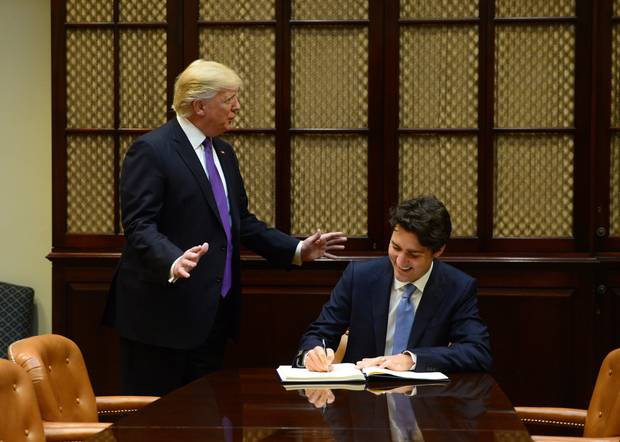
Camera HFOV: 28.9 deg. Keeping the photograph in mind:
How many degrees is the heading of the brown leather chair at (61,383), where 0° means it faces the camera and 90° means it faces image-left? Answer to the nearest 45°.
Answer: approximately 315°

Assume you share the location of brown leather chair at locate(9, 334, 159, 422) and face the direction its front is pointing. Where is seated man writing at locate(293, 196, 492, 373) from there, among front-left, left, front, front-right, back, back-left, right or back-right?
front-left

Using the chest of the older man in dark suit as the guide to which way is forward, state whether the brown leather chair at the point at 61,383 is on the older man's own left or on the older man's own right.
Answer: on the older man's own right

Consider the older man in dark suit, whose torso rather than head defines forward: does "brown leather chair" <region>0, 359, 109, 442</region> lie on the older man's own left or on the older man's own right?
on the older man's own right

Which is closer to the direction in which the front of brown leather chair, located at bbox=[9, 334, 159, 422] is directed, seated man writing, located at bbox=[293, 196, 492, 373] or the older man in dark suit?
the seated man writing

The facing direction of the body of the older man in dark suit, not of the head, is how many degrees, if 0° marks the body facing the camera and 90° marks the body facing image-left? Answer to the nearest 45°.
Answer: approximately 315°

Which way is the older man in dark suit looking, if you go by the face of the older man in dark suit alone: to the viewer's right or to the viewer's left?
to the viewer's right

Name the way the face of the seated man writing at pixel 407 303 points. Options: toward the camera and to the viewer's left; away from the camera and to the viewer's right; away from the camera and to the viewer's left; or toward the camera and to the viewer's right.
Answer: toward the camera and to the viewer's left

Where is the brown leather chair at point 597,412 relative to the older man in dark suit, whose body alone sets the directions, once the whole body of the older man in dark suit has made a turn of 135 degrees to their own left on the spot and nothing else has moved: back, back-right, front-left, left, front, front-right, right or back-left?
back-right

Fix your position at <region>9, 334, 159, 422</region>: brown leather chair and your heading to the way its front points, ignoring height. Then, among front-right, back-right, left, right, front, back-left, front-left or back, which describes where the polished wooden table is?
front

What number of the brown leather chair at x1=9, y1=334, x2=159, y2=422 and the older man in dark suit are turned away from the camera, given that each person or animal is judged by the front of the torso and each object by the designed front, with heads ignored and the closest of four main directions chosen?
0
